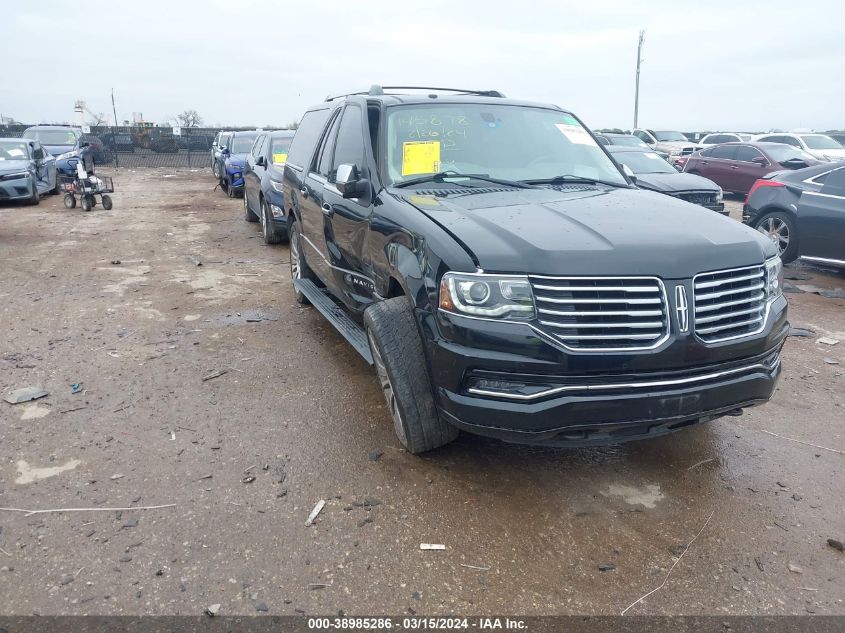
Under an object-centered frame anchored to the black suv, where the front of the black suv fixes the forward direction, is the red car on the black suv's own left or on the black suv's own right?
on the black suv's own left

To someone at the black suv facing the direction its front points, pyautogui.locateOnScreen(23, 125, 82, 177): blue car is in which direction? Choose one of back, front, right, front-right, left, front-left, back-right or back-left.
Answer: back

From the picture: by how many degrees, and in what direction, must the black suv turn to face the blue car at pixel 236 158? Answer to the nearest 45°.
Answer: approximately 180°

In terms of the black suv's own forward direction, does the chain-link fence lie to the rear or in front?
to the rear

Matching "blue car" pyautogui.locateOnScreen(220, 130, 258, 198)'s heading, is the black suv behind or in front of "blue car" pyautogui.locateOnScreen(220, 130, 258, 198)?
in front

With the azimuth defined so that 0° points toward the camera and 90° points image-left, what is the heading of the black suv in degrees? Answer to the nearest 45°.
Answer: approximately 315°

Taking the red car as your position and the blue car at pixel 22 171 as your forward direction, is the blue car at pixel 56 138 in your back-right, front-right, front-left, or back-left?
front-right

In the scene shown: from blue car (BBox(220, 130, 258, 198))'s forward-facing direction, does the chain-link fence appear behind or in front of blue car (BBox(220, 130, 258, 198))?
behind

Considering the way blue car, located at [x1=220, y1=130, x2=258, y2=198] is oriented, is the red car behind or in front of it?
in front

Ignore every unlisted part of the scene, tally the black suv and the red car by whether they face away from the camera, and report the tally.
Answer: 0

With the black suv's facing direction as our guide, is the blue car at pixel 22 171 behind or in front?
behind

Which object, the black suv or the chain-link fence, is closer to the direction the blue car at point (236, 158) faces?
the black suv
